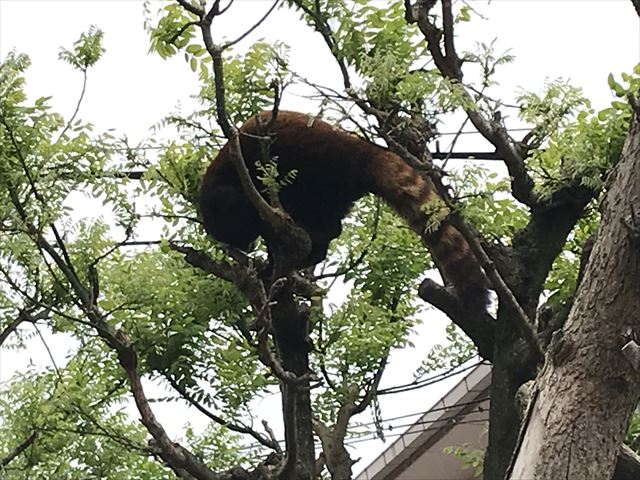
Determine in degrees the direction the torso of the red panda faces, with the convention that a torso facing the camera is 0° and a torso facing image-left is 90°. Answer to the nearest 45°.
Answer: approximately 90°
